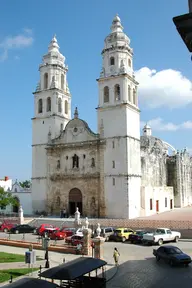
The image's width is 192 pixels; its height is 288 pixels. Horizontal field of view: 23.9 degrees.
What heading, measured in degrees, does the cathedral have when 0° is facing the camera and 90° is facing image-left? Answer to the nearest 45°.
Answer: approximately 45°

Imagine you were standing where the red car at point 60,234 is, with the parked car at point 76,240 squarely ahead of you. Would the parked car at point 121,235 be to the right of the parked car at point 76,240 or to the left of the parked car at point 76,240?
left
